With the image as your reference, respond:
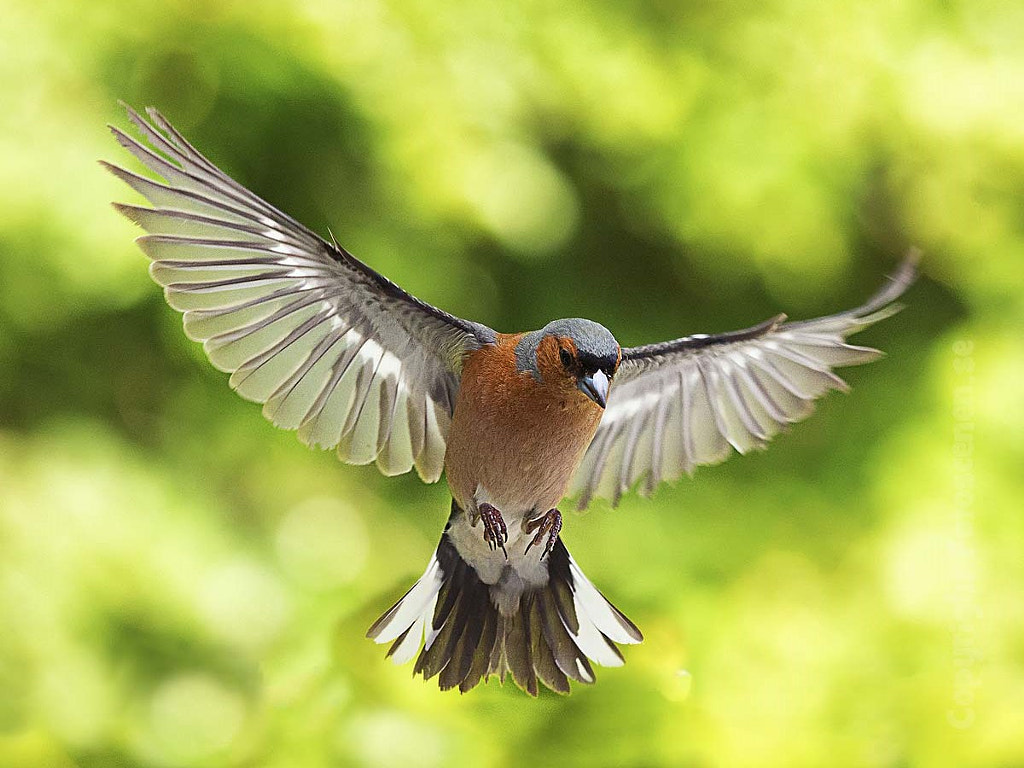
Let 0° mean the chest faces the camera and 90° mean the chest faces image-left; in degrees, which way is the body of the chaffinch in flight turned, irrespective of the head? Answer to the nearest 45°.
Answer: approximately 0°
